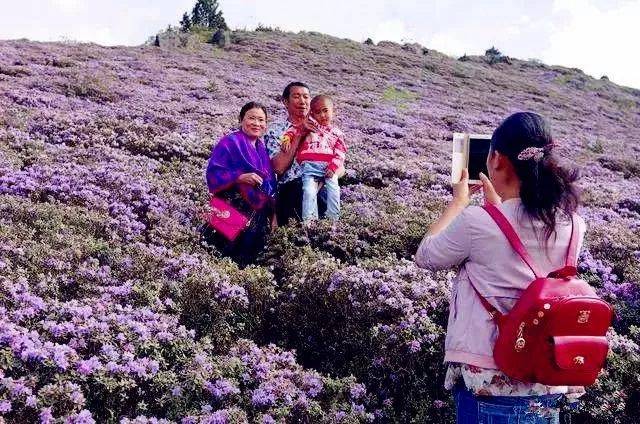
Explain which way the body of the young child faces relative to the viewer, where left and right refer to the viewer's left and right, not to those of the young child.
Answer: facing the viewer

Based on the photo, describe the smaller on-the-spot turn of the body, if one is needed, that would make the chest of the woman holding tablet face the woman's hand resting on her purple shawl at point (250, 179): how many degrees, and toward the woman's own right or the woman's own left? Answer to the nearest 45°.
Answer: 0° — they already face it

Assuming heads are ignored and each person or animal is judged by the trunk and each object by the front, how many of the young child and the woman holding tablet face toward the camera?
1

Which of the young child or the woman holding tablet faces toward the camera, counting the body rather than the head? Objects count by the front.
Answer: the young child

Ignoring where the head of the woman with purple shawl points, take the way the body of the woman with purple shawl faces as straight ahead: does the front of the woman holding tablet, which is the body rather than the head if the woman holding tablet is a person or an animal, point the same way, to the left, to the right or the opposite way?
the opposite way

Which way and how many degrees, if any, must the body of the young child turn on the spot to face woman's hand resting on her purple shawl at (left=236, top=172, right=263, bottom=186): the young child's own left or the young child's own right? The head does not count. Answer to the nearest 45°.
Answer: approximately 45° to the young child's own right

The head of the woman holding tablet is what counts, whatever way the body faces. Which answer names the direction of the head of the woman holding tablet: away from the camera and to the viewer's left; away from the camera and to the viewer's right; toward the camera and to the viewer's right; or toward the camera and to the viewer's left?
away from the camera and to the viewer's left

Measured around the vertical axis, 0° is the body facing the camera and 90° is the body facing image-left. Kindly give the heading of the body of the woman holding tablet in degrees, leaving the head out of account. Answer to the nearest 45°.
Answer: approximately 135°

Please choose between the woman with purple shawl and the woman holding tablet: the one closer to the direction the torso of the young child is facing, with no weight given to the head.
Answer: the woman holding tablet

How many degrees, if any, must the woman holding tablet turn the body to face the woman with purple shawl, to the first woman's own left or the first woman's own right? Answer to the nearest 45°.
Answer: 0° — they already face them

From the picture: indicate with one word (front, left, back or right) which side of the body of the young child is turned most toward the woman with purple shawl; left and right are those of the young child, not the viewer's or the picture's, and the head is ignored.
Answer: right
